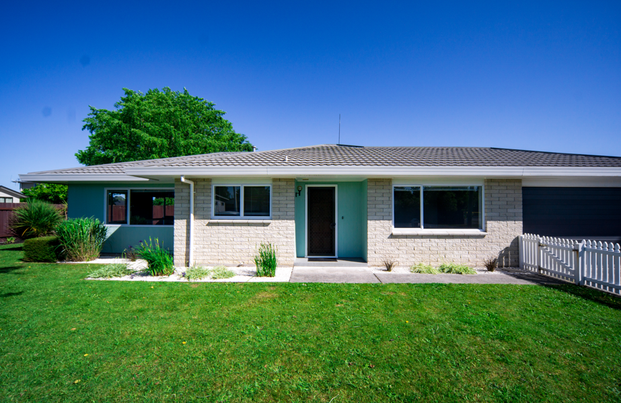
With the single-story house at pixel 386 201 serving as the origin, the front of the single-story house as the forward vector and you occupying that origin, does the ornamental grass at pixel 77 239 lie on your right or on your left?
on your right

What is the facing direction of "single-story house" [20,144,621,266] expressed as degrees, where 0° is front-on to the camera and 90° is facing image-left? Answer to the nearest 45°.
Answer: approximately 0°

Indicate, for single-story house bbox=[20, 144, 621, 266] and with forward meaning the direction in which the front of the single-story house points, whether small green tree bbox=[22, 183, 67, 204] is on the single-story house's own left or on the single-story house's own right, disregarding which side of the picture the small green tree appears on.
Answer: on the single-story house's own right

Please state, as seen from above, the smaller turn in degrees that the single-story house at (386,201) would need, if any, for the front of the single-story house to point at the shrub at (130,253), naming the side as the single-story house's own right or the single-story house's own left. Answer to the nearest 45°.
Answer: approximately 90° to the single-story house's own right

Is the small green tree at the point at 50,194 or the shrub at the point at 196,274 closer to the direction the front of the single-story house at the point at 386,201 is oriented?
the shrub

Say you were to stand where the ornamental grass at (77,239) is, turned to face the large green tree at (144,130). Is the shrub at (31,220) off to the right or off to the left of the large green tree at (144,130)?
left

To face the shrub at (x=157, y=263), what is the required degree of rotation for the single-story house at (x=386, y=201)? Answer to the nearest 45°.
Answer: approximately 90° to its right

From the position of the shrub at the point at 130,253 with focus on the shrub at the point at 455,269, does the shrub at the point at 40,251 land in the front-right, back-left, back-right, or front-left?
back-right

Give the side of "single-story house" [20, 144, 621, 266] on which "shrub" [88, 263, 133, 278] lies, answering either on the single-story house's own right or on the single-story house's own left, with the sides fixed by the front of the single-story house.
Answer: on the single-story house's own right
